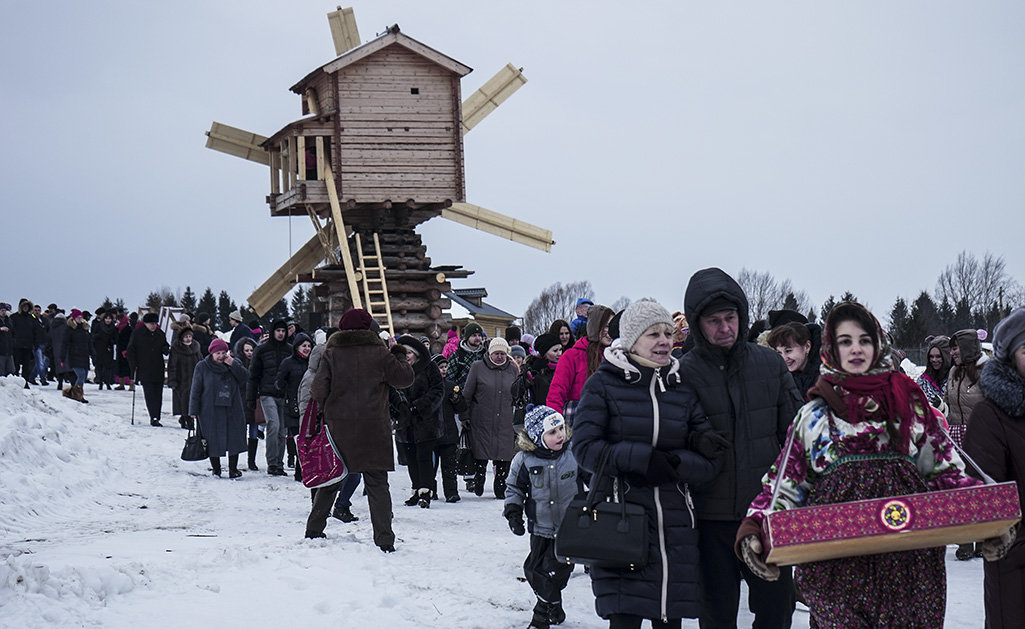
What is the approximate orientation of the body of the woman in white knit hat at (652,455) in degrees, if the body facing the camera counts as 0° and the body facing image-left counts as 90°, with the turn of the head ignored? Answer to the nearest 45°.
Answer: approximately 315°

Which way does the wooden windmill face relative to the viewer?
away from the camera

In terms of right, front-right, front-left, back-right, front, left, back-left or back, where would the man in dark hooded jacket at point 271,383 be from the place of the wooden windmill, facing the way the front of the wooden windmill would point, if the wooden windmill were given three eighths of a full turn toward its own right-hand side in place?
front-right

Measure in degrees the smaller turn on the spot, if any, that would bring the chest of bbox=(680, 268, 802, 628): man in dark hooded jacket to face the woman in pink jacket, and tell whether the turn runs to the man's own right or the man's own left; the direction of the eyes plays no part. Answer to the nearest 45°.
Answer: approximately 180°

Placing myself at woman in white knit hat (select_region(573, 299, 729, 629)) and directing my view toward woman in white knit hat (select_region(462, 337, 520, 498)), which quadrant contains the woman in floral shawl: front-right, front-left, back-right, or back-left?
back-right

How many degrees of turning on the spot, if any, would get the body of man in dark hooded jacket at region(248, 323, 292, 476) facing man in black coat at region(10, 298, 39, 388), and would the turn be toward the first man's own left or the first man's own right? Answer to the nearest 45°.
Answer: approximately 180°
